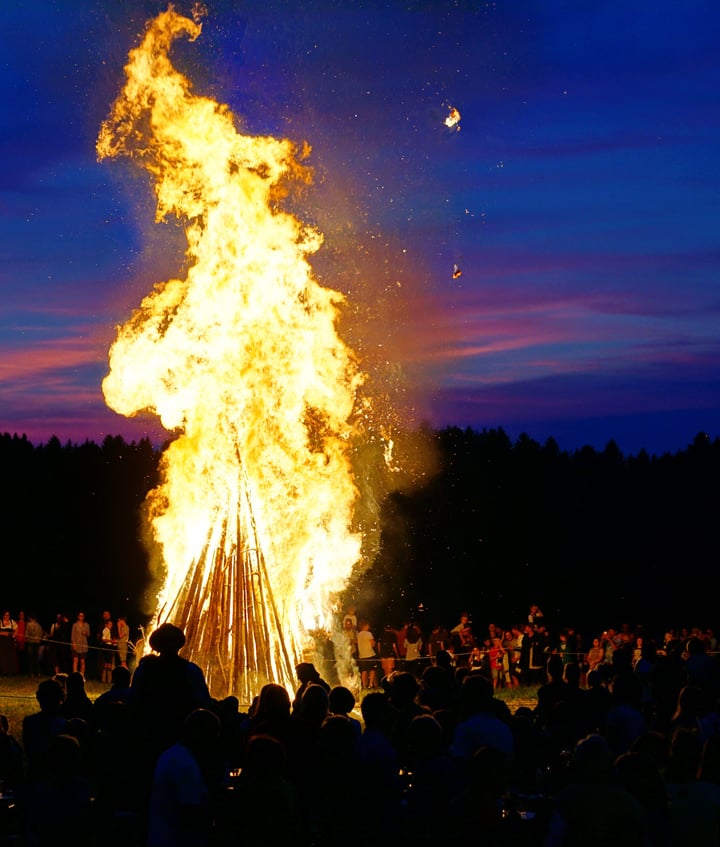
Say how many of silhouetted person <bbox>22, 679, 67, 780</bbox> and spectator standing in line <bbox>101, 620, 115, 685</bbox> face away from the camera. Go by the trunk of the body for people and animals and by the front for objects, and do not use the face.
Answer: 1

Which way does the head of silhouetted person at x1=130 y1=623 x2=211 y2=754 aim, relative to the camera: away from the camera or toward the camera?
away from the camera

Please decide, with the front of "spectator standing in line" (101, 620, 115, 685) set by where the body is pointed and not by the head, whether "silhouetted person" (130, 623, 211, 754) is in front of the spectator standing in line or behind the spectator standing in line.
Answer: in front

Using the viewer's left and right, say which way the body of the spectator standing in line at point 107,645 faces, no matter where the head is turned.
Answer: facing the viewer and to the right of the viewer

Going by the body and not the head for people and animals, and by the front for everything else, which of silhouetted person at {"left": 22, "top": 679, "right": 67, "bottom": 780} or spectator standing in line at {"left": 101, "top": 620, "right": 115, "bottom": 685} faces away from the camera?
the silhouetted person

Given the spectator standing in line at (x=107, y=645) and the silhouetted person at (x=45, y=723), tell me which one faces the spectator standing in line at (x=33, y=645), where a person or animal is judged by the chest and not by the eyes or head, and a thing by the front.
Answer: the silhouetted person

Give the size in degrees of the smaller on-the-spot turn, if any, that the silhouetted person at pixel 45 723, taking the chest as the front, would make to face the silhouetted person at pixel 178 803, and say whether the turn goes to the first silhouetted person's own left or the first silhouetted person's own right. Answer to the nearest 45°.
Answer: approximately 180°

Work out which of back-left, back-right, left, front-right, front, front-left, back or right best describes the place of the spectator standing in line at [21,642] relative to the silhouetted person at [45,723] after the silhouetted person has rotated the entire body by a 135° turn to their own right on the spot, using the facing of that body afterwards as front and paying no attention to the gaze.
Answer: back-left

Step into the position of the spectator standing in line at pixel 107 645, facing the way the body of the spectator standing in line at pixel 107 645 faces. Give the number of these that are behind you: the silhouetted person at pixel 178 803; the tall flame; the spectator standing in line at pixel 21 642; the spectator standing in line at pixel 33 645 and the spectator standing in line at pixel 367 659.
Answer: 2

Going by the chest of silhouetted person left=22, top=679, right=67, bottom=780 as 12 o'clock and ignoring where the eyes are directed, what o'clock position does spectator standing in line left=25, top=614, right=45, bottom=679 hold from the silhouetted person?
The spectator standing in line is roughly at 12 o'clock from the silhouetted person.

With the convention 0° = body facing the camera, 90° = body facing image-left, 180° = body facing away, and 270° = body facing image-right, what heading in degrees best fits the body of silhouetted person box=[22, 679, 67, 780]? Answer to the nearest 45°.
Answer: approximately 180°

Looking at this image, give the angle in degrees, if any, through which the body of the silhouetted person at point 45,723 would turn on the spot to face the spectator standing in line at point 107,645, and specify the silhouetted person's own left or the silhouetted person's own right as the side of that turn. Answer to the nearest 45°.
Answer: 0° — they already face them

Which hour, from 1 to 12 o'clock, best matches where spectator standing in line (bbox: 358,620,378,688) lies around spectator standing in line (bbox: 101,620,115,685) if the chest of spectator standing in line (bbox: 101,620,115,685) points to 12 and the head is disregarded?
spectator standing in line (bbox: 358,620,378,688) is roughly at 11 o'clock from spectator standing in line (bbox: 101,620,115,685).

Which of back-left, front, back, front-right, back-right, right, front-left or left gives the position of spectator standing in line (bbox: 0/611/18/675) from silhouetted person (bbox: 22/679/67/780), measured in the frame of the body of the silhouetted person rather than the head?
front

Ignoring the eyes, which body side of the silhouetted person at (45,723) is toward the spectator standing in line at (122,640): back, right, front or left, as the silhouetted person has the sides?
front
